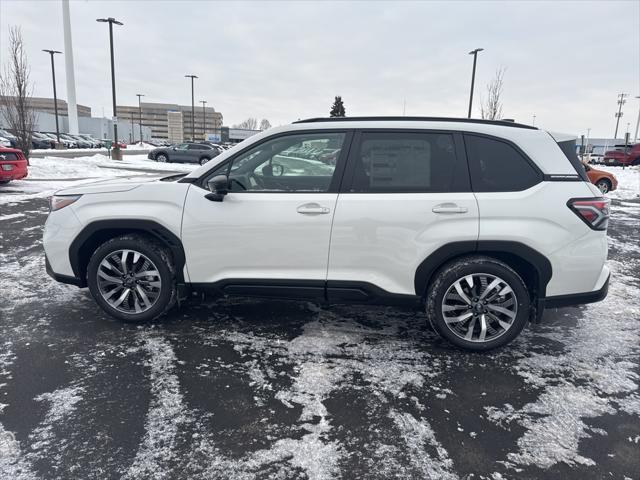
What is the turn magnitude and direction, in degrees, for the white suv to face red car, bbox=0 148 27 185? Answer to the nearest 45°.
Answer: approximately 45° to its right

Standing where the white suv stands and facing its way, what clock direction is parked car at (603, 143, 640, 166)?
The parked car is roughly at 4 o'clock from the white suv.

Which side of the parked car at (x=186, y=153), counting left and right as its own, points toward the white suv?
left

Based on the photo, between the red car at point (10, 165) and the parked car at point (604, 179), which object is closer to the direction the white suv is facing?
the red car

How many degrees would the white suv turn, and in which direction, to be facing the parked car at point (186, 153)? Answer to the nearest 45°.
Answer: approximately 90° to its right

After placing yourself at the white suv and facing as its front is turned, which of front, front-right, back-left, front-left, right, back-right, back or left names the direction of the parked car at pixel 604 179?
back-right

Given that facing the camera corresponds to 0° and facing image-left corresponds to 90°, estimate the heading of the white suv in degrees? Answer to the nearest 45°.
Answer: approximately 90°
